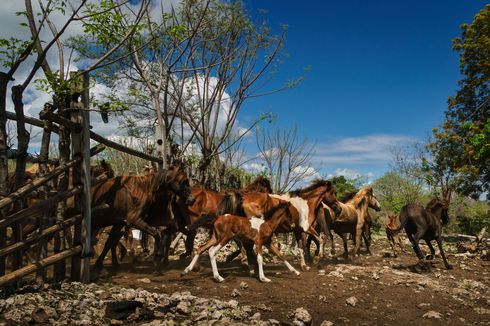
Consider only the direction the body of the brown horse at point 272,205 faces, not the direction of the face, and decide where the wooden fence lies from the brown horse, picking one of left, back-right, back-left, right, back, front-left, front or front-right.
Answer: back-right

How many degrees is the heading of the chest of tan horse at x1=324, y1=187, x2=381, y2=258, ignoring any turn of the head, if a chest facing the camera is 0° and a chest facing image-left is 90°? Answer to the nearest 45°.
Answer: approximately 315°

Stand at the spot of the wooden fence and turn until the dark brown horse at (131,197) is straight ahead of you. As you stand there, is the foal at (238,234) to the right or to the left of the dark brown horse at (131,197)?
right

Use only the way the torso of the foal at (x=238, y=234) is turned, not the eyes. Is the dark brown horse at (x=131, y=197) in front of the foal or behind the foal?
behind

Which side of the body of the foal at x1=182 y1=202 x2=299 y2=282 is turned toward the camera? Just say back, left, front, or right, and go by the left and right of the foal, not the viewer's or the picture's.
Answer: right

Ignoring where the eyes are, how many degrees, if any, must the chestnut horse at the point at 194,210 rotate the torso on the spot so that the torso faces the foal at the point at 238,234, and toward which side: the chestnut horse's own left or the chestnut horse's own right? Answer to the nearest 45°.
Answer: approximately 45° to the chestnut horse's own right

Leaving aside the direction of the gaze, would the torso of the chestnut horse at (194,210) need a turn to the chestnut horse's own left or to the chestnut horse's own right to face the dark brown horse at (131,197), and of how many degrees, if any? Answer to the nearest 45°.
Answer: approximately 135° to the chestnut horse's own right

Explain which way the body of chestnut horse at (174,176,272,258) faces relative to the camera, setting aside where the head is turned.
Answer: to the viewer's right

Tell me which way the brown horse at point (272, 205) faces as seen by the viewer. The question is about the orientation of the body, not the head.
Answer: to the viewer's right
